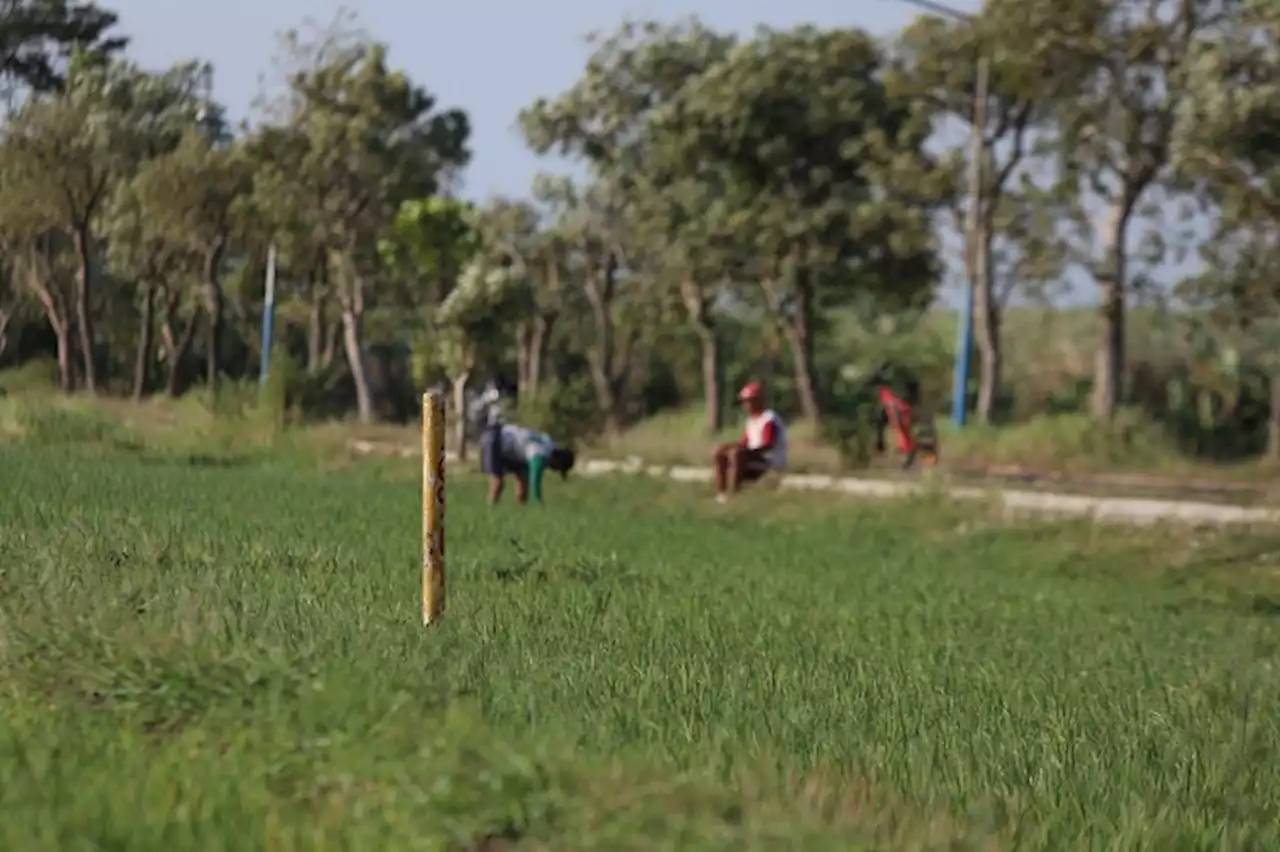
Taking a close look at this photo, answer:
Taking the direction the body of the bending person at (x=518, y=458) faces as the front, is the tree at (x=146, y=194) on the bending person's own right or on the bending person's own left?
on the bending person's own left

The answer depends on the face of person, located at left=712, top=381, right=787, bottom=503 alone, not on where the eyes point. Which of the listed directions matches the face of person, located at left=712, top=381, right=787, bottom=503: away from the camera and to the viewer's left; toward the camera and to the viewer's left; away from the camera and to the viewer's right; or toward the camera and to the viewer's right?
toward the camera and to the viewer's left

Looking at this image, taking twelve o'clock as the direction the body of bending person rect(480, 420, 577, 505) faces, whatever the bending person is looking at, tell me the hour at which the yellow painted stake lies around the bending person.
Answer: The yellow painted stake is roughly at 3 o'clock from the bending person.

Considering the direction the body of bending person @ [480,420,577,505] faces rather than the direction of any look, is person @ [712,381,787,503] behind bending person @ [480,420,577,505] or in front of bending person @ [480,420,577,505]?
in front

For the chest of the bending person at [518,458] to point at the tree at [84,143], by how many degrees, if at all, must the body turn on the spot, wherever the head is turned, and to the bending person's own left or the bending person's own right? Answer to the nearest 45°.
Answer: approximately 135° to the bending person's own left

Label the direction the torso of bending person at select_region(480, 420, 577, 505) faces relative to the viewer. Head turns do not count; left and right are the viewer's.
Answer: facing to the right of the viewer

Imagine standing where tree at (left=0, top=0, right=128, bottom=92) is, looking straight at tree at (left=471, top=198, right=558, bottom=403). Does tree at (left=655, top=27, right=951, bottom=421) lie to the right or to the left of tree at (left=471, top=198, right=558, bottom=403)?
right

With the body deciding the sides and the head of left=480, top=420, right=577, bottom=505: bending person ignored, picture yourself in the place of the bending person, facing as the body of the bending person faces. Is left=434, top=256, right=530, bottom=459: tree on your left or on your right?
on your left

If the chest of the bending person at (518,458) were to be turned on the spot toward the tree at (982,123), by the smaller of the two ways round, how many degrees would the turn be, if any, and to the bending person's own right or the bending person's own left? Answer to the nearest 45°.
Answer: approximately 45° to the bending person's own left

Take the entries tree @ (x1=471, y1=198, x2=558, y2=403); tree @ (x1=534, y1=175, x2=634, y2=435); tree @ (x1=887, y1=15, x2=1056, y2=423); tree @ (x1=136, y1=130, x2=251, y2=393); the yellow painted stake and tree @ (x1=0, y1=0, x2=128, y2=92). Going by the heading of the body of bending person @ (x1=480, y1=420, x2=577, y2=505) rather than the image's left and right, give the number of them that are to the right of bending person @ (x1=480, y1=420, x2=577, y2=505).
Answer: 1

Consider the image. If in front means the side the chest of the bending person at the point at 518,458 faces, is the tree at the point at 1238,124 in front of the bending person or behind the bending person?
in front

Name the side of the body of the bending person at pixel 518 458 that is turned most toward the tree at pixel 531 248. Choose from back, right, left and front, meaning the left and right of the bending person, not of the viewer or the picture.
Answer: left
